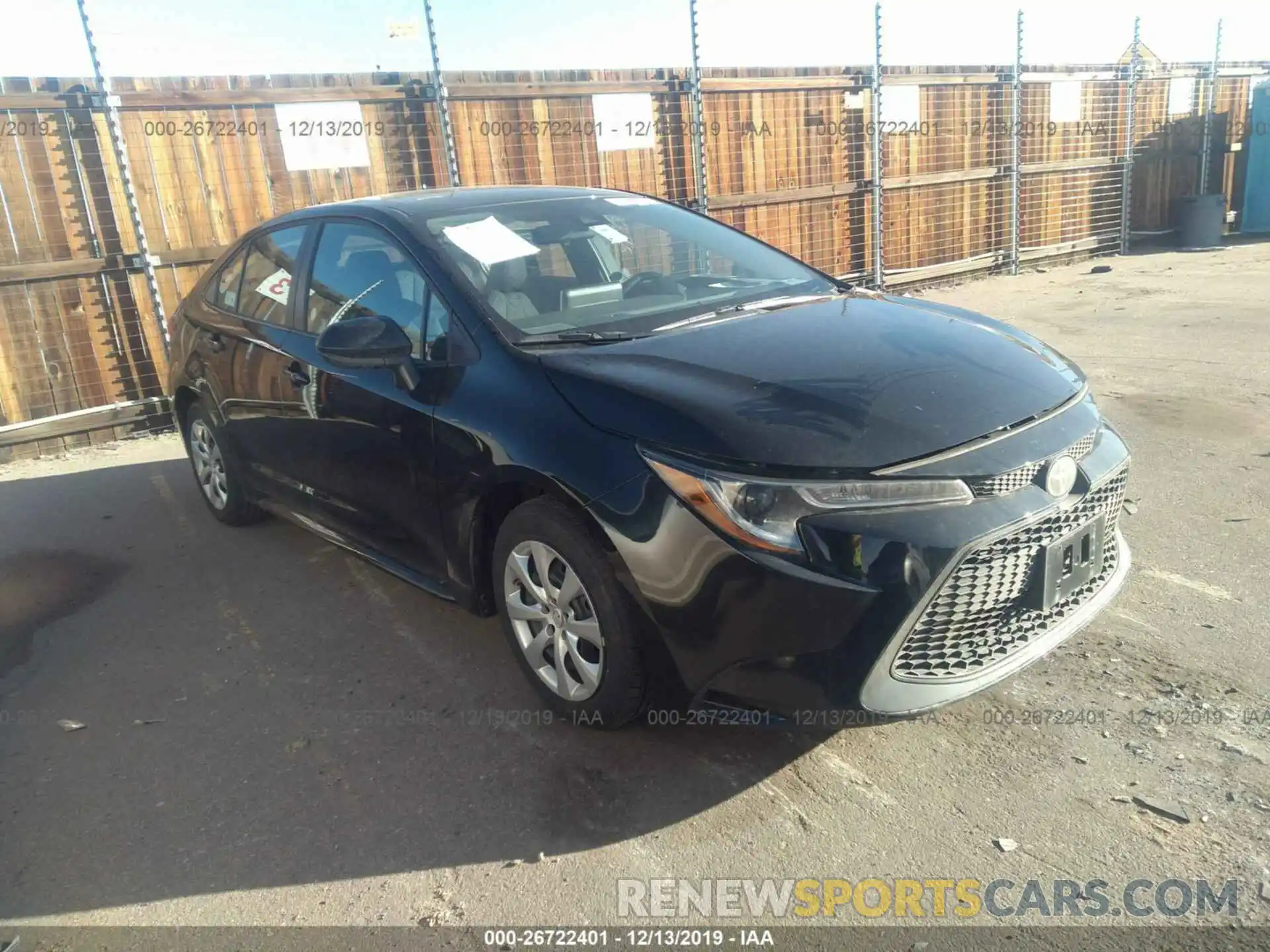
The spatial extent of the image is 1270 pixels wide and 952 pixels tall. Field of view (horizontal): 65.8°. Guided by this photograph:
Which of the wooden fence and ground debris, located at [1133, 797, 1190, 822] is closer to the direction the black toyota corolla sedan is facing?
the ground debris

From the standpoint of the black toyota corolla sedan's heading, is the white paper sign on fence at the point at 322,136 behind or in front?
behind

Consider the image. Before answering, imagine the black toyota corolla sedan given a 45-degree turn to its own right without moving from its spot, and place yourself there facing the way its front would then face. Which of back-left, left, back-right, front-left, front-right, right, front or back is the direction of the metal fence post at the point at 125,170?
back-right

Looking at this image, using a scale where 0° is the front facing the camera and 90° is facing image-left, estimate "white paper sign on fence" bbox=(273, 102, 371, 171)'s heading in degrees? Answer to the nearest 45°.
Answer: approximately 0°

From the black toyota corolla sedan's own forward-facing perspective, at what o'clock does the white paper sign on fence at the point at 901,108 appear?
The white paper sign on fence is roughly at 8 o'clock from the black toyota corolla sedan.

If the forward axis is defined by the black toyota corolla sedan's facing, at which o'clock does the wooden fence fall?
The wooden fence is roughly at 7 o'clock from the black toyota corolla sedan.

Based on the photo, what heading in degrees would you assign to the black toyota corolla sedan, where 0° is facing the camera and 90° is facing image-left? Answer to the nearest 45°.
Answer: approximately 315°

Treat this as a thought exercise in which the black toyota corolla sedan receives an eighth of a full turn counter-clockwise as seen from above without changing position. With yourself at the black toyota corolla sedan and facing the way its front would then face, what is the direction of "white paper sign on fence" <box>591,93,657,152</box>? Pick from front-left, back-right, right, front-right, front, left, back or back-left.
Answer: left

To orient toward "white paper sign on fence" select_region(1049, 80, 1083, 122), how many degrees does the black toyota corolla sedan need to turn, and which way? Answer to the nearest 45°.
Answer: approximately 90° to its left

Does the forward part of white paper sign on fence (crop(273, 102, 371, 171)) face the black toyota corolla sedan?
yes
